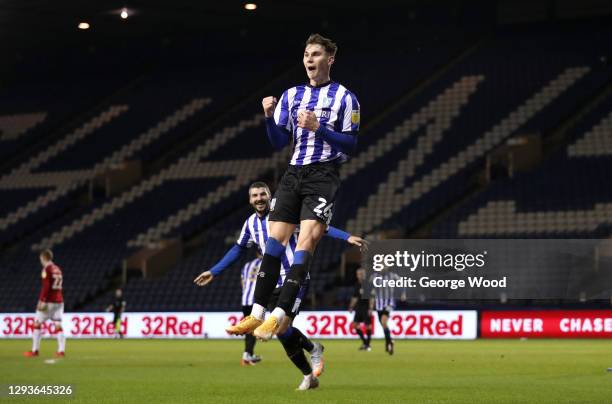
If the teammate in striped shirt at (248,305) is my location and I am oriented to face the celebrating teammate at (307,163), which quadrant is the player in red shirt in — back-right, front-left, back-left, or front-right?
back-right

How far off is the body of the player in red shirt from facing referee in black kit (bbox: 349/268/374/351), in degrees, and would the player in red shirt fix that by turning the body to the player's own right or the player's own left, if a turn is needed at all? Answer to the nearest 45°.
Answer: approximately 135° to the player's own right

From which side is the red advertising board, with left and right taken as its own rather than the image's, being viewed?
front

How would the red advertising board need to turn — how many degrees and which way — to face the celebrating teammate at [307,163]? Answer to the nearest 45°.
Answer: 0° — it already faces them

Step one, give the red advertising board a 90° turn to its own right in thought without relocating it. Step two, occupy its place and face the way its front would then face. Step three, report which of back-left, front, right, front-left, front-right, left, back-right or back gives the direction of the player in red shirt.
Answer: front-left

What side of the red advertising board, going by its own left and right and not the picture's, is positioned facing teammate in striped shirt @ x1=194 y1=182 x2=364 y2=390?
front

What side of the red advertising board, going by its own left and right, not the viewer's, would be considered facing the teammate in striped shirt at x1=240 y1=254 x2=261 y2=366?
front

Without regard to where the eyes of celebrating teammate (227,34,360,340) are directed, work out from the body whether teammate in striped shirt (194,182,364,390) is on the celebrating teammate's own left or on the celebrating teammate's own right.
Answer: on the celebrating teammate's own right

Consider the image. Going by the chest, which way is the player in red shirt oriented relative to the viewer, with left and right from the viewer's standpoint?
facing away from the viewer and to the left of the viewer

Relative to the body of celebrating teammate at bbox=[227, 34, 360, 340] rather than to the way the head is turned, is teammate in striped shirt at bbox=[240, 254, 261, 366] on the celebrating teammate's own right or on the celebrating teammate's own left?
on the celebrating teammate's own right
